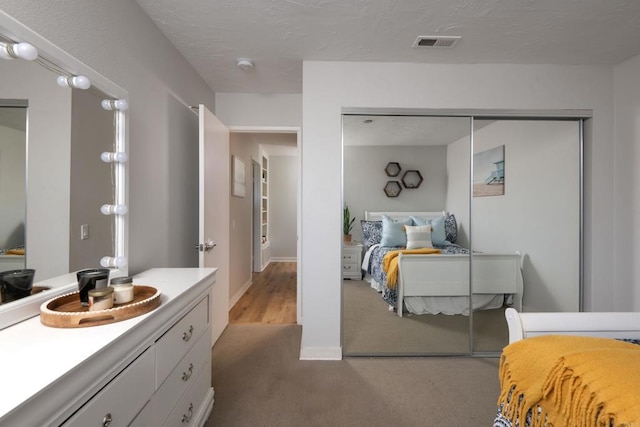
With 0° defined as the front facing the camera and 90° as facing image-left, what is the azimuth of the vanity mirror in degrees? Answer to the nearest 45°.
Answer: approximately 315°

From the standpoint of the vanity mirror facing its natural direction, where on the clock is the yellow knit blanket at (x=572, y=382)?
The yellow knit blanket is roughly at 12 o'clock from the vanity mirror.

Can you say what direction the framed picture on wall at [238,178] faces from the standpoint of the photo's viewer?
facing to the right of the viewer

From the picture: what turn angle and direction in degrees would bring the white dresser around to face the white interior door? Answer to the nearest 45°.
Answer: approximately 90° to its left

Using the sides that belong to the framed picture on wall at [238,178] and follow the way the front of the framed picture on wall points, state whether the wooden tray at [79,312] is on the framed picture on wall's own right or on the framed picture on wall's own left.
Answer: on the framed picture on wall's own right

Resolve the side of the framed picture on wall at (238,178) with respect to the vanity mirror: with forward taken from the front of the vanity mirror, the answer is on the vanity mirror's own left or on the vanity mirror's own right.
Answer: on the vanity mirror's own left

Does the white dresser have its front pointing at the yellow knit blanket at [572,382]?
yes

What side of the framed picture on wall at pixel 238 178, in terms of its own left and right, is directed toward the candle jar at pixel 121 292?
right
